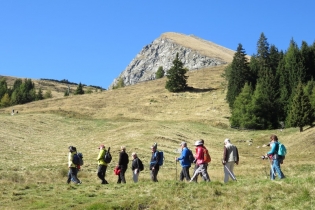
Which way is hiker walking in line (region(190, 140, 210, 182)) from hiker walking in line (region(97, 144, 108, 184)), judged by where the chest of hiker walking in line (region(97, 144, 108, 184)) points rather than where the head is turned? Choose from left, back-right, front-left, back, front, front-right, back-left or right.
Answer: back-left

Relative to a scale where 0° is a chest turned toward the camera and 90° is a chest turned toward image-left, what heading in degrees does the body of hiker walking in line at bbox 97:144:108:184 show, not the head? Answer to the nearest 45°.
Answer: approximately 90°

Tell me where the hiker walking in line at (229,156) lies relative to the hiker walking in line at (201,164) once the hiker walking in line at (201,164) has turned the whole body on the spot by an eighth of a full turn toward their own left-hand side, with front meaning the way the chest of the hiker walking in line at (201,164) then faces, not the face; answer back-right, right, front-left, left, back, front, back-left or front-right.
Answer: back-left

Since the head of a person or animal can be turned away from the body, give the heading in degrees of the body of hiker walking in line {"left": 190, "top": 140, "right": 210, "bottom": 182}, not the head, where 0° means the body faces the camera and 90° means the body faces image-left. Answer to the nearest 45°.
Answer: approximately 90°

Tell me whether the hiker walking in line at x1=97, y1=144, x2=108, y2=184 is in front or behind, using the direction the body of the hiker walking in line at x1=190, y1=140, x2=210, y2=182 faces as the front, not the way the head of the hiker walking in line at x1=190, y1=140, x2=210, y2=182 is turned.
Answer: in front

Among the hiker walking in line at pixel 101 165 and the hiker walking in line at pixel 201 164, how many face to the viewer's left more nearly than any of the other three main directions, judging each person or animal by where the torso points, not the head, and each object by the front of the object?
2

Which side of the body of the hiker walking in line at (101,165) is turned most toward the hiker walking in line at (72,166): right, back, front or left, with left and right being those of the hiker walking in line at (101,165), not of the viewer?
front

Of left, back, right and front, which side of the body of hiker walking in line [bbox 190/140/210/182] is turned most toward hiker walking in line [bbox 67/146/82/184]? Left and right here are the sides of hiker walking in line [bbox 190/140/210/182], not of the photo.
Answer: front

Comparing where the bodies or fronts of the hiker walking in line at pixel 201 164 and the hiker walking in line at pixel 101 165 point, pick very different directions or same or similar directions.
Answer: same or similar directions
